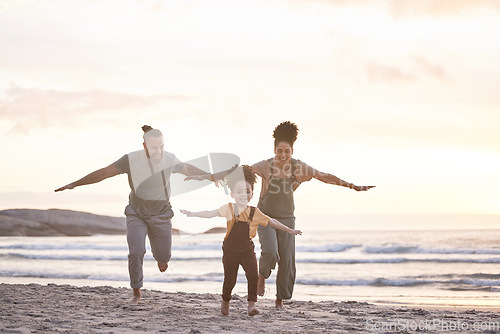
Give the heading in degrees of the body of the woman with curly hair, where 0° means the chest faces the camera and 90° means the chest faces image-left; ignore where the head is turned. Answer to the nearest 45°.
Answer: approximately 0°

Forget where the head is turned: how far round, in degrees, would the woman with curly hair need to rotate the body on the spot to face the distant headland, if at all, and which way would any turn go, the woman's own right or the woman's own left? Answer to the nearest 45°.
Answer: approximately 135° to the woman's own right
